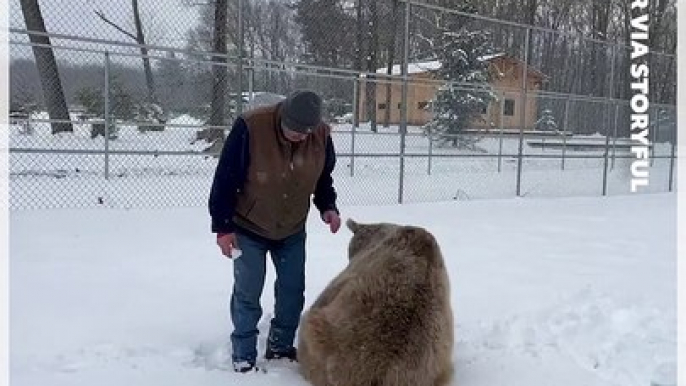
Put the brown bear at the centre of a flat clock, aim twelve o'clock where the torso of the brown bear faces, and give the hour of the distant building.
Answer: The distant building is roughly at 2 o'clock from the brown bear.

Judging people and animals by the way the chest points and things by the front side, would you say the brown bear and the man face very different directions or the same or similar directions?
very different directions

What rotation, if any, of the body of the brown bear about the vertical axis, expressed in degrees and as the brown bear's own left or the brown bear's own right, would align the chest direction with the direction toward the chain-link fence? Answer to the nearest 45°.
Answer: approximately 45° to the brown bear's own right

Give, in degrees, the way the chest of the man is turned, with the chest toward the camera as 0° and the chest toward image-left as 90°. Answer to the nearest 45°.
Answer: approximately 315°

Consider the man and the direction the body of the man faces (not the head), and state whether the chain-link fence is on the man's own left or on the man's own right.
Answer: on the man's own left

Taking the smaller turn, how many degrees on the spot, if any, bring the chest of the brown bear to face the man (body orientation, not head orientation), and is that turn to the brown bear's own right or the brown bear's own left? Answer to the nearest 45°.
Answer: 0° — it already faces them

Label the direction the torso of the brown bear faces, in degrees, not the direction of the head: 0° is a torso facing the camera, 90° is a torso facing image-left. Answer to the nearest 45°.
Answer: approximately 135°
